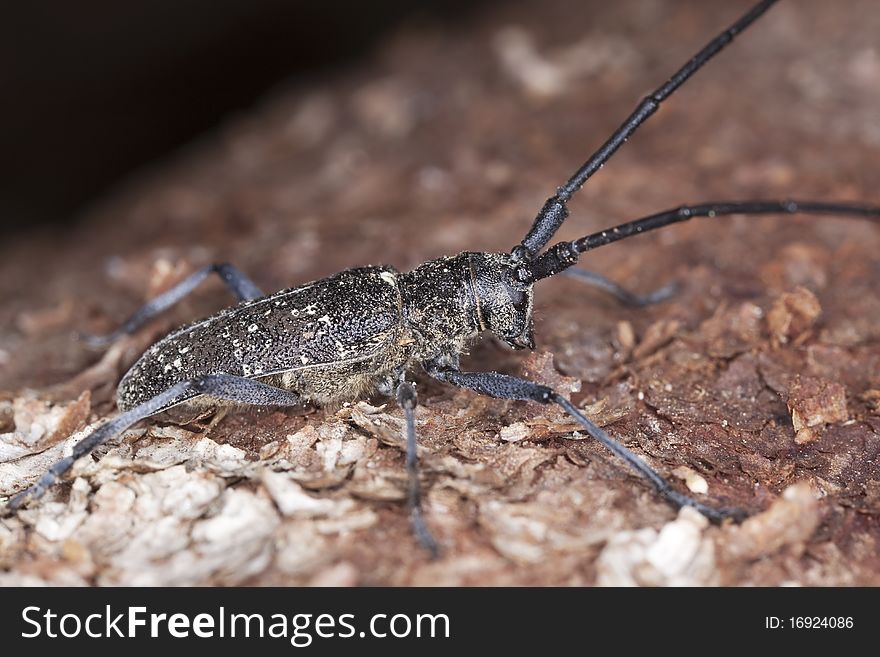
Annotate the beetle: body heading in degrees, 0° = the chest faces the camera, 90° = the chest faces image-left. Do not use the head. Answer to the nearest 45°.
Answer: approximately 270°
